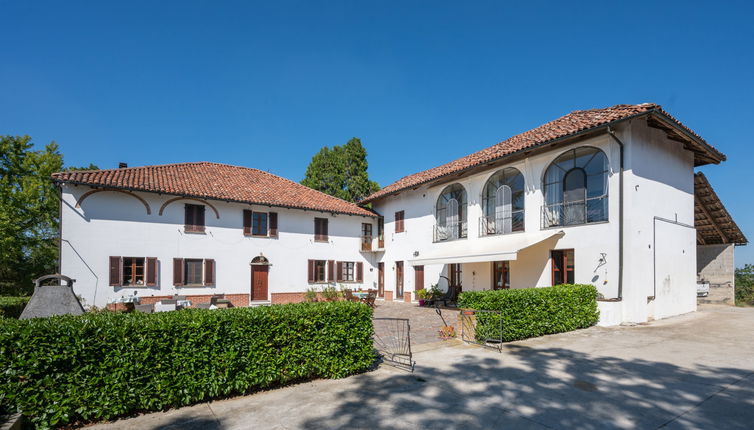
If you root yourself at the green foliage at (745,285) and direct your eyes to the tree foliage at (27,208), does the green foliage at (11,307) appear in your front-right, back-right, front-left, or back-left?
front-left

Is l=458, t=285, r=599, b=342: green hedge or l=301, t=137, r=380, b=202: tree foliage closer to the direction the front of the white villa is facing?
the green hedge

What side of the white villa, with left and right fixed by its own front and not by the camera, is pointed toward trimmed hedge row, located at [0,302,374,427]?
front

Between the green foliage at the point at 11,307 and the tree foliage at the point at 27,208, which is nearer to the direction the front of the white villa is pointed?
the green foliage

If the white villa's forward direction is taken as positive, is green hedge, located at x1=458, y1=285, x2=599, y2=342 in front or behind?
in front

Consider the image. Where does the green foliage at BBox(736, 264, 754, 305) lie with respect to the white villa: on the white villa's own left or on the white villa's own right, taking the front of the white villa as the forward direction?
on the white villa's own left

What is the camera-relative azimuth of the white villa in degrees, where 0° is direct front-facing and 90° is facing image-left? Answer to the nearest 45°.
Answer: approximately 0°

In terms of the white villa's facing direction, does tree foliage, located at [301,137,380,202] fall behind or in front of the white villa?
behind
